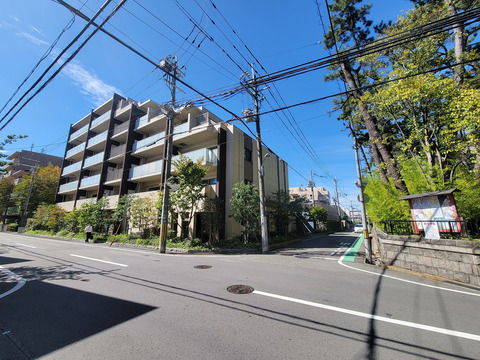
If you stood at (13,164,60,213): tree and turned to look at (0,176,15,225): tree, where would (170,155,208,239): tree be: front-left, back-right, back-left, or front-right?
back-left

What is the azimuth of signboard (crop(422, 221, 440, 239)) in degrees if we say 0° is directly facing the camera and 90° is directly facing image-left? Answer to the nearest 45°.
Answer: approximately 0°

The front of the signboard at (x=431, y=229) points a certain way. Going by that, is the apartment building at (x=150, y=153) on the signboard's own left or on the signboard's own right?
on the signboard's own right

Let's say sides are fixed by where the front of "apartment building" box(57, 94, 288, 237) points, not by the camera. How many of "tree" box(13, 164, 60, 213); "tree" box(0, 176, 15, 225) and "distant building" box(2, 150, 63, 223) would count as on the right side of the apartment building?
3

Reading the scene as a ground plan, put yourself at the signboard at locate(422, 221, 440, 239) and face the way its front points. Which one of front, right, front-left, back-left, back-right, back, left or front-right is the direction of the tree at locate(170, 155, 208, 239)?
right

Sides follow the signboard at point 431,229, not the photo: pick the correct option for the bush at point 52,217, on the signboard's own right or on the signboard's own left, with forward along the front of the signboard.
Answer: on the signboard's own right

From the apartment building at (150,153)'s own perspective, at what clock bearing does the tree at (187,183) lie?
The tree is roughly at 10 o'clock from the apartment building.

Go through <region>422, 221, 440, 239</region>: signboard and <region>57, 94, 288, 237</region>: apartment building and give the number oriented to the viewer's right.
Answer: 0

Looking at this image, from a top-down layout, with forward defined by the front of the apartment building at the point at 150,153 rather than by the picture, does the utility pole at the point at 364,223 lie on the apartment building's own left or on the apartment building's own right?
on the apartment building's own left

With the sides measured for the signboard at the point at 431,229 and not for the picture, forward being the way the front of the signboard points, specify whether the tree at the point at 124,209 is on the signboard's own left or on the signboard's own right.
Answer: on the signboard's own right

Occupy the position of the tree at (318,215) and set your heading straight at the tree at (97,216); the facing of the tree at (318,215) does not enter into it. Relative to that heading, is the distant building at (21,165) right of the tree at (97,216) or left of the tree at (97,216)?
right
